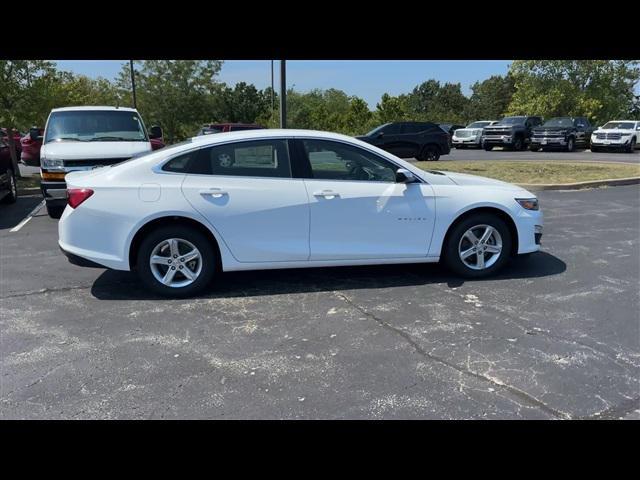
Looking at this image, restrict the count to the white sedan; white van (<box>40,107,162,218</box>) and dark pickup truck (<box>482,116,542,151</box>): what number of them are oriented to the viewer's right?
1

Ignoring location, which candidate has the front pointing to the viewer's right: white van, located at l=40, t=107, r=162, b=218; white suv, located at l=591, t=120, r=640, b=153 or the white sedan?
the white sedan

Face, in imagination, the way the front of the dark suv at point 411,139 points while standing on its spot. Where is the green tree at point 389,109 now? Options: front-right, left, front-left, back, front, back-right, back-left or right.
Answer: right

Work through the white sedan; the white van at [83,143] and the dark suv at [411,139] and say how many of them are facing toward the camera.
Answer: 1

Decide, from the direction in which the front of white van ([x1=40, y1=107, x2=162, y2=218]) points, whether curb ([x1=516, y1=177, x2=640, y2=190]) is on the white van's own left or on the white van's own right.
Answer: on the white van's own left

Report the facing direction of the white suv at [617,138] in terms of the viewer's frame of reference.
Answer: facing the viewer and to the left of the viewer

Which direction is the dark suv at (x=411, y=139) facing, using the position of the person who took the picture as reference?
facing to the left of the viewer

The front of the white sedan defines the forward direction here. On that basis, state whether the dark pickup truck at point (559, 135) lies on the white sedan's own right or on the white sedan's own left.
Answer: on the white sedan's own left

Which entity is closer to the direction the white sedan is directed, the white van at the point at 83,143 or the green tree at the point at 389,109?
the green tree

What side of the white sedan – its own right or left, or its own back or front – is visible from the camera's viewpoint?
right

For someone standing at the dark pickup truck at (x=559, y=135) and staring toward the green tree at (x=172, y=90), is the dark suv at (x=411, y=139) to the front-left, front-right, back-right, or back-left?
front-left

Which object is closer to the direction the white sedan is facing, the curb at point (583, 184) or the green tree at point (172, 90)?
the curb

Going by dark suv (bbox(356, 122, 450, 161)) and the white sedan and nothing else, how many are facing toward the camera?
0

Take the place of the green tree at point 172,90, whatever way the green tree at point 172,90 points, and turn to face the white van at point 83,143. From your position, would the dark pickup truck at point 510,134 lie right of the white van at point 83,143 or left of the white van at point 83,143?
left

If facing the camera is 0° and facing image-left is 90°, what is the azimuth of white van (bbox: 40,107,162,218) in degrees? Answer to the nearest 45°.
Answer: approximately 0°

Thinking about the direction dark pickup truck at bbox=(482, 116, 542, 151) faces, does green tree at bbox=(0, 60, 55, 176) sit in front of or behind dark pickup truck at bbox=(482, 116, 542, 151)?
in front

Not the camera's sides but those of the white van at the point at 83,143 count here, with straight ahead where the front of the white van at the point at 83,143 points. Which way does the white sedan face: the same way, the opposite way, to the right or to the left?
to the left

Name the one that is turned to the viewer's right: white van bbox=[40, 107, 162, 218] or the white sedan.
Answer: the white sedan

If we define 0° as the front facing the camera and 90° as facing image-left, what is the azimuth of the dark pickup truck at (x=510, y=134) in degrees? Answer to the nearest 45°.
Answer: approximately 45°
